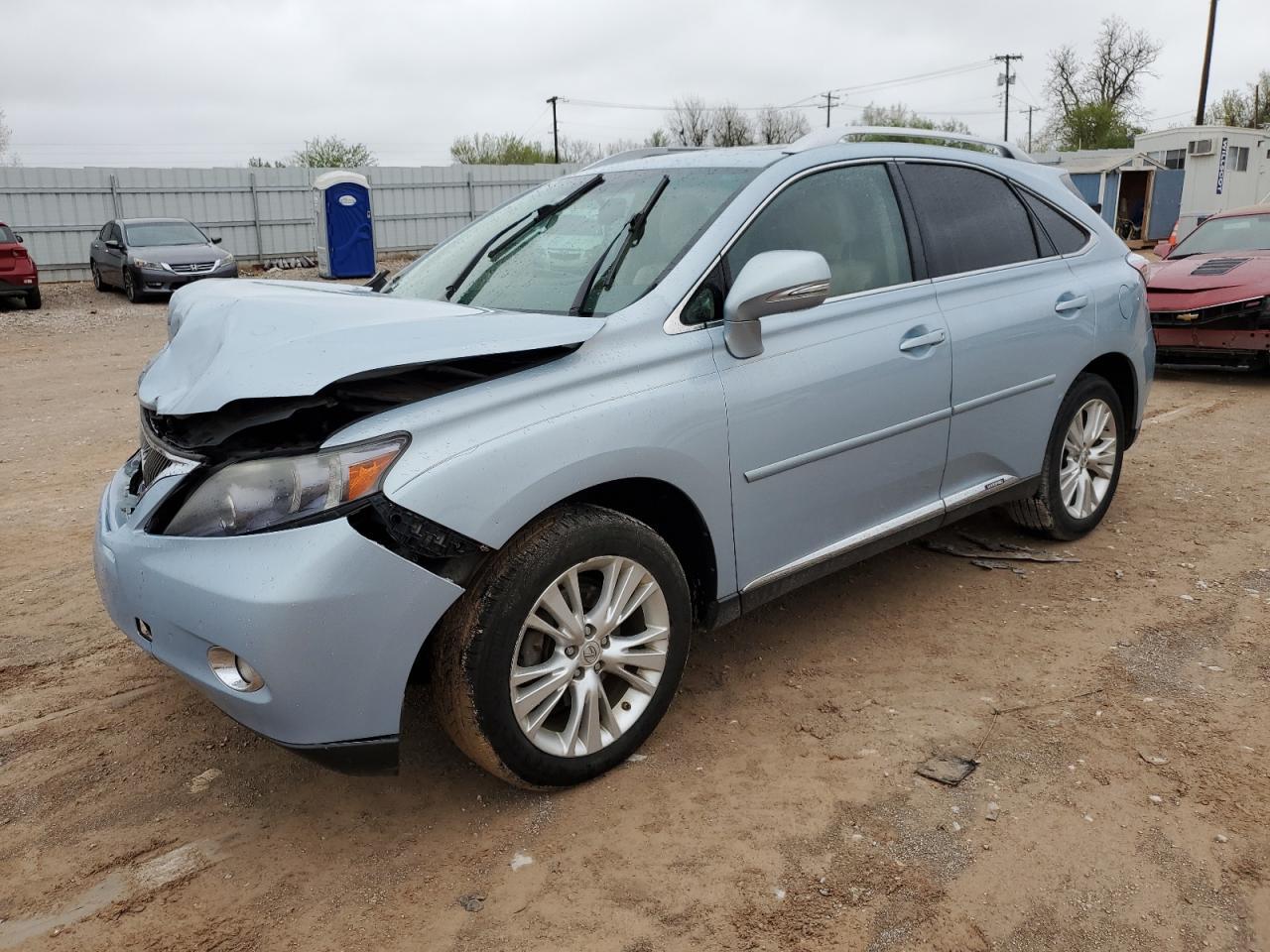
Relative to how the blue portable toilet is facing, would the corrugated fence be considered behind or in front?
behind

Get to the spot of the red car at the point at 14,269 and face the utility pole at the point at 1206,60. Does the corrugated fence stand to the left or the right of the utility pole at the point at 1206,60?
left

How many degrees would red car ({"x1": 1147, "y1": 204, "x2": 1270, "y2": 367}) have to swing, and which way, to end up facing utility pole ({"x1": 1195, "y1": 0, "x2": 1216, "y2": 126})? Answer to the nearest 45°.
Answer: approximately 135° to its right

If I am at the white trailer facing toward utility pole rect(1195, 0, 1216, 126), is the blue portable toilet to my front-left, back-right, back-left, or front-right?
back-left

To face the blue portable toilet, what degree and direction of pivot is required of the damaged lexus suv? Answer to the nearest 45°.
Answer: approximately 135° to its right

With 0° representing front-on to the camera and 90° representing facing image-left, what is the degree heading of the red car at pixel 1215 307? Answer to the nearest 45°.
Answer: approximately 45°

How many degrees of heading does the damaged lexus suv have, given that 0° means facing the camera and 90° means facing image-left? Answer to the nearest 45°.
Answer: approximately 45°

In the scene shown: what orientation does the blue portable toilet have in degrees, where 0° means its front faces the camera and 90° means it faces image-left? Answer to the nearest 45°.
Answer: approximately 0°

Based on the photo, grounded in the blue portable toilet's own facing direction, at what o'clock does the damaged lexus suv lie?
The damaged lexus suv is roughly at 12 o'clock from the blue portable toilet.

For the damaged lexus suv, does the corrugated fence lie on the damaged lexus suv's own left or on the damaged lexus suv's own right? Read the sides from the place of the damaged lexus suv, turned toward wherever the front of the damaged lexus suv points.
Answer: on the damaged lexus suv's own right
